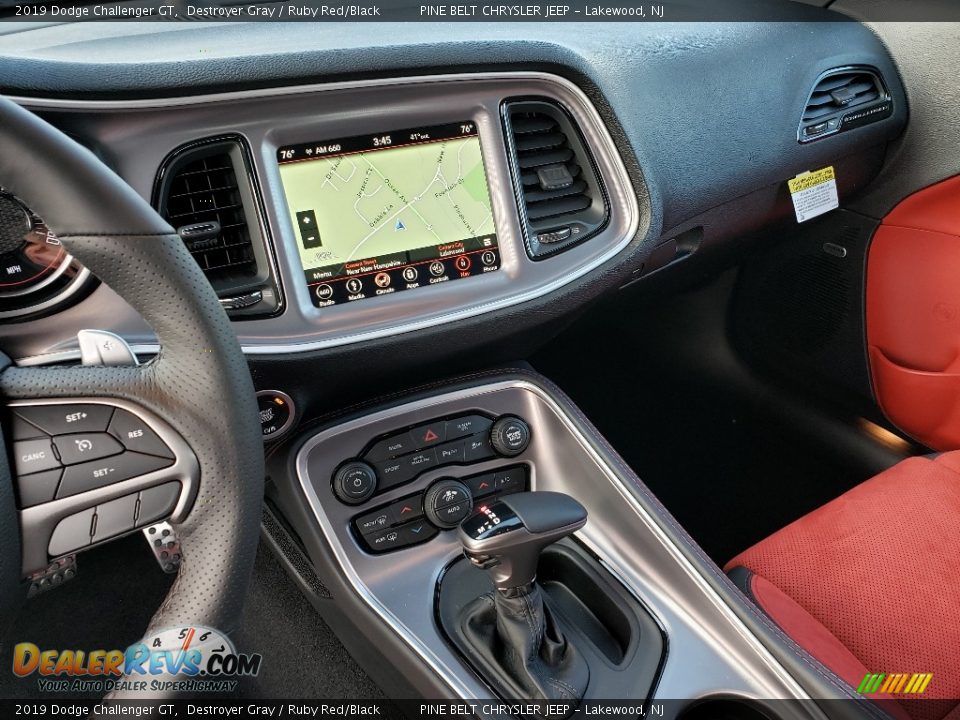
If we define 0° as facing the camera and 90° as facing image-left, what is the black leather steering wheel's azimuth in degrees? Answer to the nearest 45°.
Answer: approximately 0°

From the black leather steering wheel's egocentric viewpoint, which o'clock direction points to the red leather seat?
The red leather seat is roughly at 9 o'clock from the black leather steering wheel.

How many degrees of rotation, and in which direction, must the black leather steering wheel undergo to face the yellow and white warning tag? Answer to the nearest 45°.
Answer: approximately 90° to its left

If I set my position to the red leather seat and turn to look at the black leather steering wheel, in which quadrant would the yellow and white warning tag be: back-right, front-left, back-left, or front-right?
back-right
